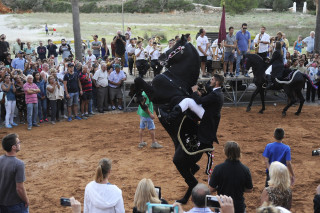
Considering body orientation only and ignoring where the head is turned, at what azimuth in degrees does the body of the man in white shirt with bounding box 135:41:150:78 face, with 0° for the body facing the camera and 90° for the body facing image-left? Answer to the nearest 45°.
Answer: approximately 315°

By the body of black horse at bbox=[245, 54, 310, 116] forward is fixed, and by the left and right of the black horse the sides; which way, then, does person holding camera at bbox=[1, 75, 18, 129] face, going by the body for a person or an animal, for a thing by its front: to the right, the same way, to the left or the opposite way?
the opposite way

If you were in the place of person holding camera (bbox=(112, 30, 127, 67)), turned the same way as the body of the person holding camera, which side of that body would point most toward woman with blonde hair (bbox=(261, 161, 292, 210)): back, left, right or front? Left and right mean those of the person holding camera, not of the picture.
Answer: front

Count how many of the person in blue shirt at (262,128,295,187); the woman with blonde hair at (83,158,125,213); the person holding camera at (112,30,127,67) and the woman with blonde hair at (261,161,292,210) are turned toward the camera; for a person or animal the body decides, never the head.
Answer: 1

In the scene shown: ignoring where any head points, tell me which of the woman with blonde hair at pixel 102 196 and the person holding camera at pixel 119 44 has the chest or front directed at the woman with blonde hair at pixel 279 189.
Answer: the person holding camera

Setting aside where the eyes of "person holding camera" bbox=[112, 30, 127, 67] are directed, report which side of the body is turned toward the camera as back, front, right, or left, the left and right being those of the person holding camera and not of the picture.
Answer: front

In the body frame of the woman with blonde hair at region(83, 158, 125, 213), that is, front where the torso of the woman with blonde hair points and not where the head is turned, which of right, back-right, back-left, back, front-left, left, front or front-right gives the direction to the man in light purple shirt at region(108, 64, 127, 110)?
front

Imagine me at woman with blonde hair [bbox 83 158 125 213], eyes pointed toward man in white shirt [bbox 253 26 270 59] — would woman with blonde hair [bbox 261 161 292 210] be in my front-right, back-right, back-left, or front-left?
front-right

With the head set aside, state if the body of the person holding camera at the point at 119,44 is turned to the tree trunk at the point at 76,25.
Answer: no

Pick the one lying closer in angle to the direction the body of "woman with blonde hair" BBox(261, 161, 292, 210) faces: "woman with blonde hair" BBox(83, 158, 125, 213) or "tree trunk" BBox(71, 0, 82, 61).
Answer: the tree trunk

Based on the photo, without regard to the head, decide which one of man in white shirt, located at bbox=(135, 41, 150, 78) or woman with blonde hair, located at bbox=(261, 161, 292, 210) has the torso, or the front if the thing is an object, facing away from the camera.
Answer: the woman with blonde hair

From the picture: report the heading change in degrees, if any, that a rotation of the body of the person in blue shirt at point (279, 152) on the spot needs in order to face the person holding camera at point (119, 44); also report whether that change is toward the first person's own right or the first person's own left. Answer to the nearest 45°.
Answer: approximately 45° to the first person's own left

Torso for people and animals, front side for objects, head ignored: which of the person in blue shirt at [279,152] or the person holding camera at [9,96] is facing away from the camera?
the person in blue shirt

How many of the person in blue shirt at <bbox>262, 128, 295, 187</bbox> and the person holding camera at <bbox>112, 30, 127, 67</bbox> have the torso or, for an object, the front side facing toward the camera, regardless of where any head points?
1

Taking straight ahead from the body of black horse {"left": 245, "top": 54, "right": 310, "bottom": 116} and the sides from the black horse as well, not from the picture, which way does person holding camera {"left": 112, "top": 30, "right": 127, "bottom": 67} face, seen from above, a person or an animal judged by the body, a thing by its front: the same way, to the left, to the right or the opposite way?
to the left

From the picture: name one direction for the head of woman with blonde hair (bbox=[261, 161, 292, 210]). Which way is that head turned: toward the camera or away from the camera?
away from the camera

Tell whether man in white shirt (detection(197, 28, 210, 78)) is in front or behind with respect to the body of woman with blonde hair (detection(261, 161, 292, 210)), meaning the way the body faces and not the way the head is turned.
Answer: in front

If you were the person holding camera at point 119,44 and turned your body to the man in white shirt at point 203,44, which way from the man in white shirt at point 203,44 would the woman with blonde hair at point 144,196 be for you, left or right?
right

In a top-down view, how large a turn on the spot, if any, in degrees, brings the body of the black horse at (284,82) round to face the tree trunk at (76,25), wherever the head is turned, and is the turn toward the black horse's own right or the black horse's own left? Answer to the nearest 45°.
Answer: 0° — it already faces it

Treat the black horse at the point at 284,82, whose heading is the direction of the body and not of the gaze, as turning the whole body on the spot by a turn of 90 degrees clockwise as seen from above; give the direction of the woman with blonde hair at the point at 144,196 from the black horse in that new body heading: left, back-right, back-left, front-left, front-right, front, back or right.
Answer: back

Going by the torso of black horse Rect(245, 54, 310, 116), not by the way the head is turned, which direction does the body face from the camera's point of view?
to the viewer's left
